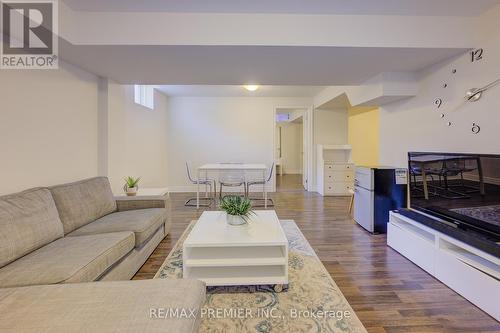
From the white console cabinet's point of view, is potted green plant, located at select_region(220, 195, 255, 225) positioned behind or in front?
in front

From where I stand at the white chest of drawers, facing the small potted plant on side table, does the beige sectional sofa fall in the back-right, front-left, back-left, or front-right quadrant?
front-left

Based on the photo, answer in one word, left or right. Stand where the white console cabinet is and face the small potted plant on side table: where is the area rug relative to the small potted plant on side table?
left

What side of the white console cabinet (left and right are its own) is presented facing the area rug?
front

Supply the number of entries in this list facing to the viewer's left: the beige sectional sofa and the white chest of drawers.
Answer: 0

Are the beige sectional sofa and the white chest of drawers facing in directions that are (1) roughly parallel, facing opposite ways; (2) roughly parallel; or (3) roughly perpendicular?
roughly perpendicular

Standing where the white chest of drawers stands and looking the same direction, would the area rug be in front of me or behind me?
in front

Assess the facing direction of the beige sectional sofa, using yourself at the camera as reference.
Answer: facing the viewer and to the right of the viewer

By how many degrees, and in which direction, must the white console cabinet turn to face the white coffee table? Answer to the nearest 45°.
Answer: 0° — it already faces it

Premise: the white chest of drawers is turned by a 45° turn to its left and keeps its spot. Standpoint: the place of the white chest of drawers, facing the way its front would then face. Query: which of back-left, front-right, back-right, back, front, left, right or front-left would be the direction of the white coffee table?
front-right

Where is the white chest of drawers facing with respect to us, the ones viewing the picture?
facing the viewer

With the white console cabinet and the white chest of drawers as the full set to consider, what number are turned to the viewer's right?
0

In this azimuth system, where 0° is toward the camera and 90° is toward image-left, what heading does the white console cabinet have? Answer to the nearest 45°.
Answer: approximately 45°
